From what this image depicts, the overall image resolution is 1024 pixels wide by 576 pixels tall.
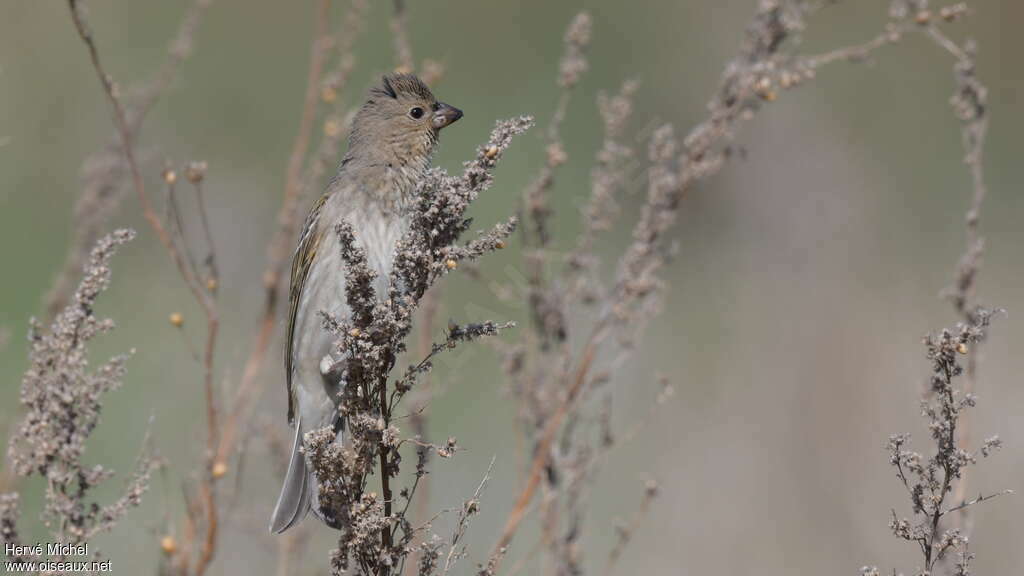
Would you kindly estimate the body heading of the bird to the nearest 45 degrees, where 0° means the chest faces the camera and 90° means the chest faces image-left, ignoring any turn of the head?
approximately 270°

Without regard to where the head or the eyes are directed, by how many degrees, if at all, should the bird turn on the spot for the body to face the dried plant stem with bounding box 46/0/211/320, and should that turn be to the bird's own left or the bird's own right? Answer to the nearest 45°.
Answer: approximately 180°
